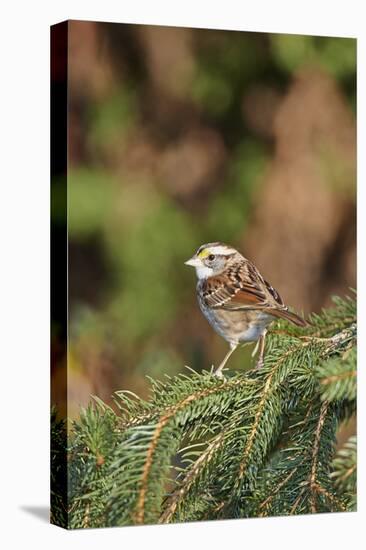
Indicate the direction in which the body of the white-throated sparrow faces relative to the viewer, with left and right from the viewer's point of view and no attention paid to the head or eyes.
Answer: facing to the left of the viewer
